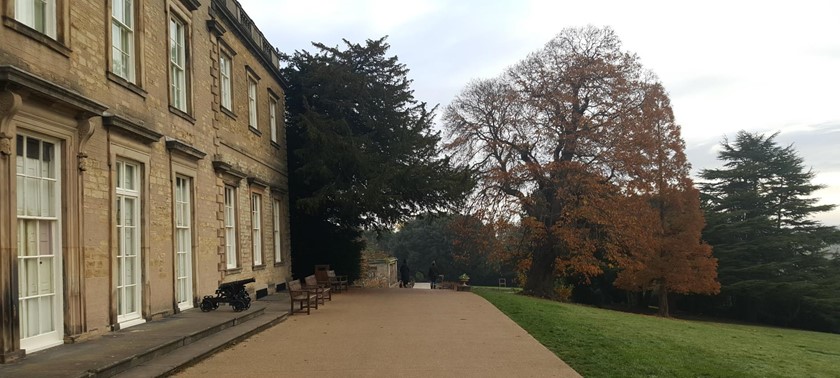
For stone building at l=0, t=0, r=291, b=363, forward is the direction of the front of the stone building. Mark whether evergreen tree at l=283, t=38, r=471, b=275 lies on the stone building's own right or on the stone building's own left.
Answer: on the stone building's own left

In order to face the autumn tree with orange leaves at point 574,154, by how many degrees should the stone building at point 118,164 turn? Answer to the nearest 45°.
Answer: approximately 90° to its left

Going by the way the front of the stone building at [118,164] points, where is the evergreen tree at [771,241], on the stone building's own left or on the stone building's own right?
on the stone building's own left

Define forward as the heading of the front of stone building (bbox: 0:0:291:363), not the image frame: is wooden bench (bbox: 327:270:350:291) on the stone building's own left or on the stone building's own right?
on the stone building's own left

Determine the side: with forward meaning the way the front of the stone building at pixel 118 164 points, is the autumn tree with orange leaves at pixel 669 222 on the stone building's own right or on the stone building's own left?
on the stone building's own left

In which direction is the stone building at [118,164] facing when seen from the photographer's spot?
facing the viewer and to the right of the viewer

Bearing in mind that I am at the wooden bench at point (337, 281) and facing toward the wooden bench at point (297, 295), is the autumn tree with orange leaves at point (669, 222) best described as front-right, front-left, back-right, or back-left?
back-left
